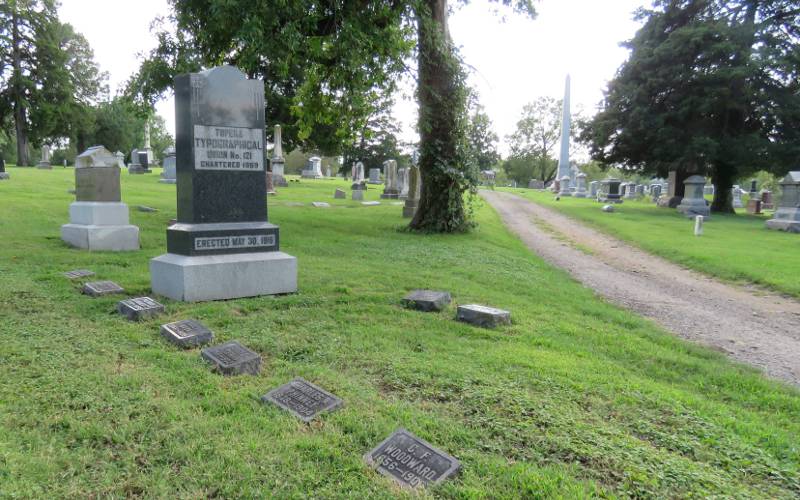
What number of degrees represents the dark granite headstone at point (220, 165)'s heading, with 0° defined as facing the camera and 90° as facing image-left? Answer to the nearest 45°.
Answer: approximately 315°

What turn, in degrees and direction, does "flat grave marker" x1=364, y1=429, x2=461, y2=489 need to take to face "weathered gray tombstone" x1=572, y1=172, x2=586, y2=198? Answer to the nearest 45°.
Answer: approximately 135° to its right

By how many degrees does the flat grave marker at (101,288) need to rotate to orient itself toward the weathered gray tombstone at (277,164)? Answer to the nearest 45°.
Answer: approximately 180°

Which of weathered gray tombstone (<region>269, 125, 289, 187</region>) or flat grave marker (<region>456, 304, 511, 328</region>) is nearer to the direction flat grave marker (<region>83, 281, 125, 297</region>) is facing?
the flat grave marker

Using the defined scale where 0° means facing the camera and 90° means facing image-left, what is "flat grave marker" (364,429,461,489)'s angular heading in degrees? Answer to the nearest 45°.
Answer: approximately 45°

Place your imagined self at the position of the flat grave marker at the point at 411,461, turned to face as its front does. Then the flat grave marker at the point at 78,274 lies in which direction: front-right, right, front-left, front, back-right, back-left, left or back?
right

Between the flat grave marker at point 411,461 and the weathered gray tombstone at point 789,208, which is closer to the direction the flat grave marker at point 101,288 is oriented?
the flat grave marker

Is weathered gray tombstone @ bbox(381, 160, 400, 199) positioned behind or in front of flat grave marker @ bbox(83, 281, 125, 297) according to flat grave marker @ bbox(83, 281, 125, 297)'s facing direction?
behind

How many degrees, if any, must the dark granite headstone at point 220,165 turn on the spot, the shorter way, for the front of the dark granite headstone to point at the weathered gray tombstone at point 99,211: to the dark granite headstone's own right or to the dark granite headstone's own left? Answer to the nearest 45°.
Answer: approximately 180°

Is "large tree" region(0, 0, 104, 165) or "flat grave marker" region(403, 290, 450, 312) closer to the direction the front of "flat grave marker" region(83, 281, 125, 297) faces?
the flat grave marker

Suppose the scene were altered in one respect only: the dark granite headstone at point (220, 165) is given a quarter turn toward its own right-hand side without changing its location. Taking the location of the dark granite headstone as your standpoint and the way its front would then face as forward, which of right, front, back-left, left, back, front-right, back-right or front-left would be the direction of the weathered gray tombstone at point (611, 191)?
back

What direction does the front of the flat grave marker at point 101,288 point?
toward the camera
